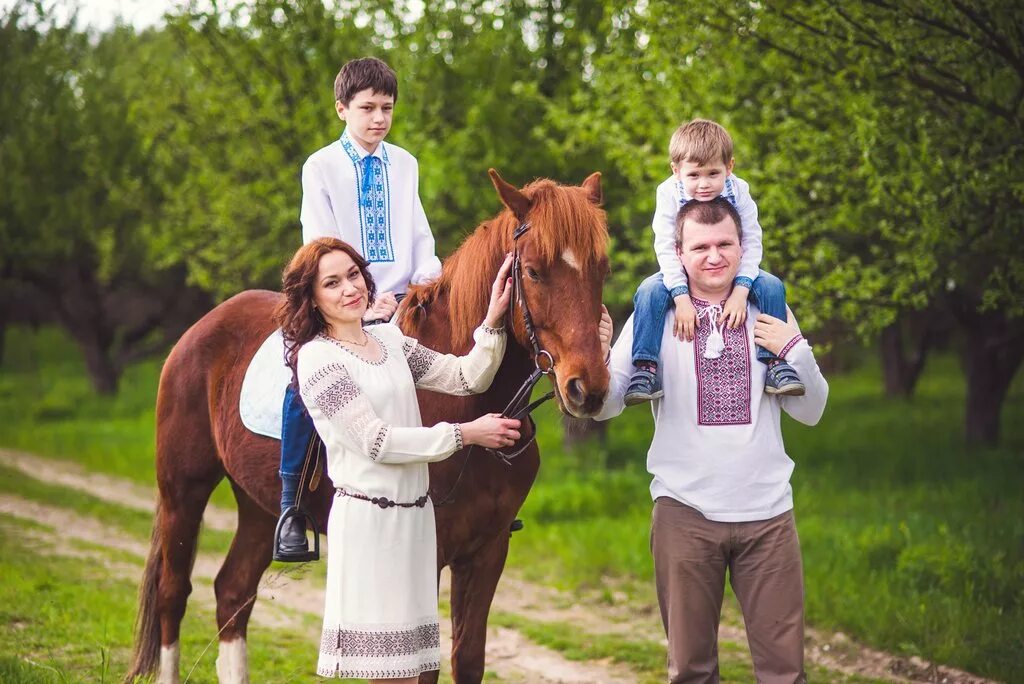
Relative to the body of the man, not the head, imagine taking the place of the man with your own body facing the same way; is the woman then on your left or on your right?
on your right

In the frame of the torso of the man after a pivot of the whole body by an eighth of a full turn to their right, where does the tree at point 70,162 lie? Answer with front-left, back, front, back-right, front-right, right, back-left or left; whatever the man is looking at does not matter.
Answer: right

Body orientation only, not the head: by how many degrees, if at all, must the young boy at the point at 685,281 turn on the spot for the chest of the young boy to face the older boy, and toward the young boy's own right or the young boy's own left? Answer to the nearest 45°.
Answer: approximately 135° to the young boy's own right

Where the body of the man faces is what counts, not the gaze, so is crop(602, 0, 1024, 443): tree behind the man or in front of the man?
behind

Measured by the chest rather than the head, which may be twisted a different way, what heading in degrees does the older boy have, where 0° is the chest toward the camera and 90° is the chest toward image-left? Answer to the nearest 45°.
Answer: approximately 315°

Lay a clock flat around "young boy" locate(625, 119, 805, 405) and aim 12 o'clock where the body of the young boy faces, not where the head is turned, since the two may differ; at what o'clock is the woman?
The woman is roughly at 2 o'clock from the young boy.
